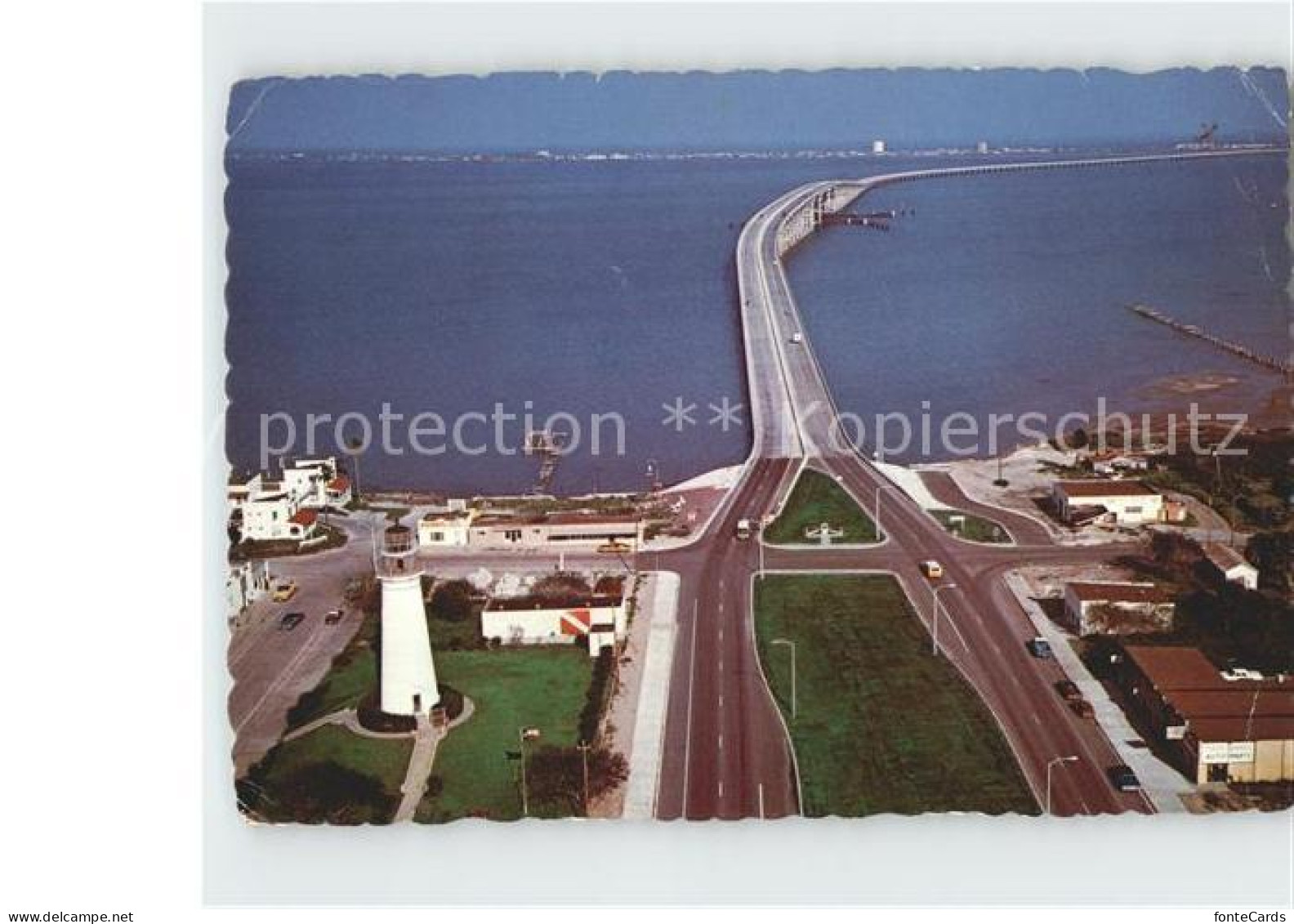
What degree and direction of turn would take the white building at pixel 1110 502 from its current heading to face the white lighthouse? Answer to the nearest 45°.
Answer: approximately 45° to its right

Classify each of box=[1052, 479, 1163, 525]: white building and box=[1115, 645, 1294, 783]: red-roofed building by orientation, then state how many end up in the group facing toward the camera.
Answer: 2

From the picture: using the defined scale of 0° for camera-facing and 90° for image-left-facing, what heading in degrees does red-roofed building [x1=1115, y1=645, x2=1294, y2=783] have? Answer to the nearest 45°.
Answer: approximately 0°

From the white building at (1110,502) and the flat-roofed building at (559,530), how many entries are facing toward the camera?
2

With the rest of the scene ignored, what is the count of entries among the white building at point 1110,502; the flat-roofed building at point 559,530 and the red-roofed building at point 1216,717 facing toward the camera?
3

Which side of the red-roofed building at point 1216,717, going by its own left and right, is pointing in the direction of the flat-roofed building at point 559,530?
right

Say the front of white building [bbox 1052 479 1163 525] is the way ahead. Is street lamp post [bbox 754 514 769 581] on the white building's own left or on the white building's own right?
on the white building's own right

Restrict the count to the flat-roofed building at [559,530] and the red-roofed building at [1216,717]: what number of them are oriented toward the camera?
2

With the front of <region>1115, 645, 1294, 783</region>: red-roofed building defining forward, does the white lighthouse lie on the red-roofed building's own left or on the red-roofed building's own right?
on the red-roofed building's own right

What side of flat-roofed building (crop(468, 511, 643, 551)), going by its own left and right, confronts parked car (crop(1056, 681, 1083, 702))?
left

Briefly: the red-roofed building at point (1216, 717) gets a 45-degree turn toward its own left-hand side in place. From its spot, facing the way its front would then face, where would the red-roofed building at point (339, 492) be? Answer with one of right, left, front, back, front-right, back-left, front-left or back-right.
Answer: back-right

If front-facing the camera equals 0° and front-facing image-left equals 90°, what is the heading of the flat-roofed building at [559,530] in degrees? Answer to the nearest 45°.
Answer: approximately 0°

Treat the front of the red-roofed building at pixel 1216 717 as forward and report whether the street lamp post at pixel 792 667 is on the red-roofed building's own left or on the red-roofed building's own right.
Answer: on the red-roofed building's own right

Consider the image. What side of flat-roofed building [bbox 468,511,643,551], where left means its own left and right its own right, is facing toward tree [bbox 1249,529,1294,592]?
left
